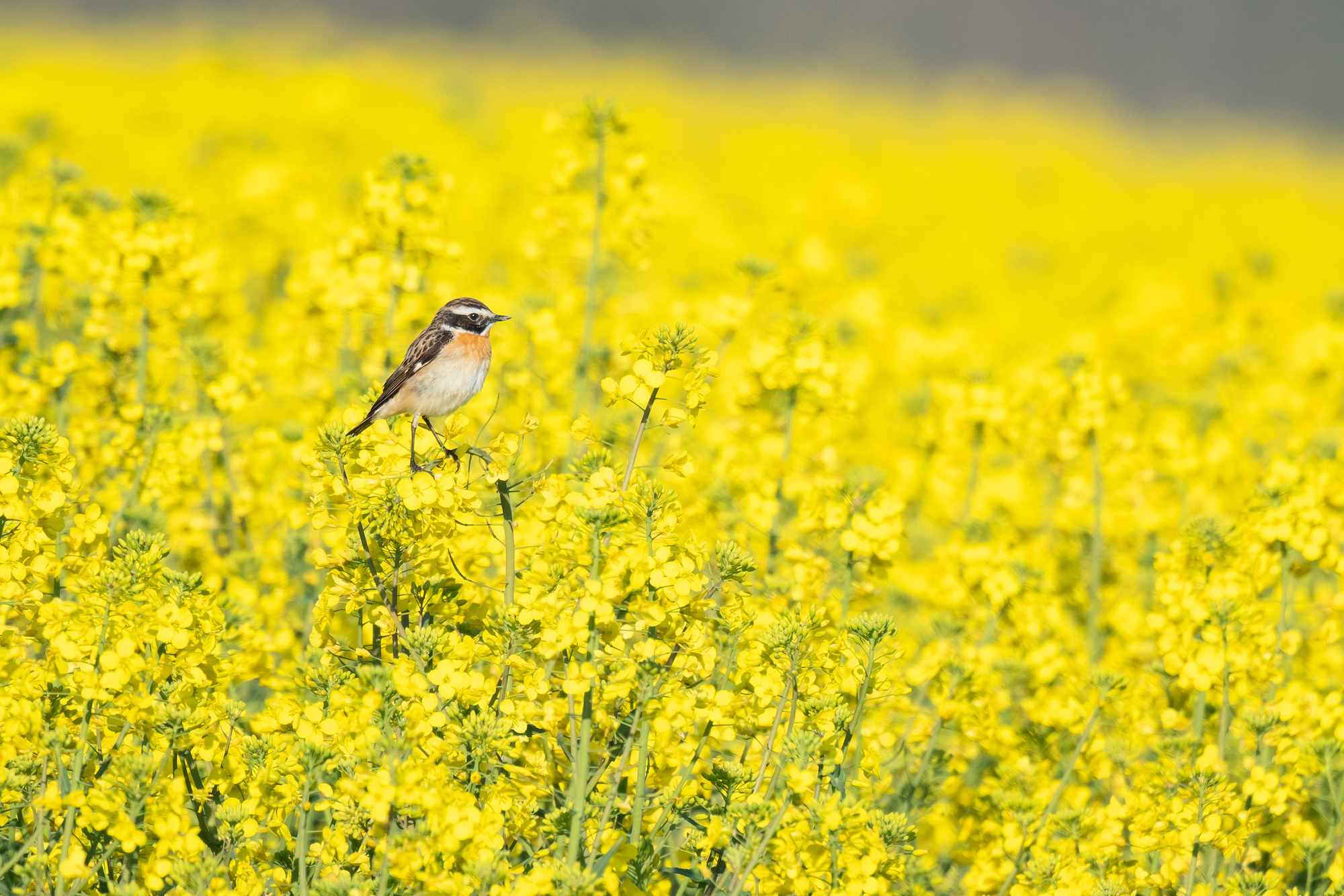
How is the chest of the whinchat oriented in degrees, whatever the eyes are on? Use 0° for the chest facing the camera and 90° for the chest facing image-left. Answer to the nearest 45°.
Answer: approximately 270°
